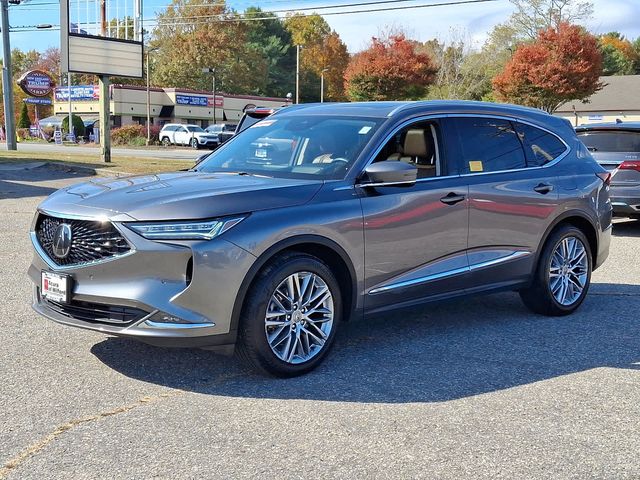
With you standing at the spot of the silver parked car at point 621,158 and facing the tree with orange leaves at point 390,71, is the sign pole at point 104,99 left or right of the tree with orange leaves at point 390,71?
left

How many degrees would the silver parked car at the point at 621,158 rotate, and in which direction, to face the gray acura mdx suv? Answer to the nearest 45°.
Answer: approximately 180°

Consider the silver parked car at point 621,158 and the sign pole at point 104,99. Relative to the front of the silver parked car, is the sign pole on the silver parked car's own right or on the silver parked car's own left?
on the silver parked car's own left

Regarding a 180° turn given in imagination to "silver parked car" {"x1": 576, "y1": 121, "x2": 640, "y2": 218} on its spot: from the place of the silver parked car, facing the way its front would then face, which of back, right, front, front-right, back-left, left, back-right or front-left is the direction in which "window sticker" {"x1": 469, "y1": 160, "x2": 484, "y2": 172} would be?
front

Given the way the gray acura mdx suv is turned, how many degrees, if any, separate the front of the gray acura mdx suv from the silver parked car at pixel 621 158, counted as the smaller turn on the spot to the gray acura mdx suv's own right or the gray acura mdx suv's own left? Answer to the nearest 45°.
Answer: approximately 180°

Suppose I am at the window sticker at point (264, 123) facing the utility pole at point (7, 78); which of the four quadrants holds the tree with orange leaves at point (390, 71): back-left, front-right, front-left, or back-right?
front-right

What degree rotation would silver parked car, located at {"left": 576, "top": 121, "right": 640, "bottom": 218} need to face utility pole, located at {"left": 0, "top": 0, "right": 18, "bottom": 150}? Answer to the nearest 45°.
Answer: approximately 45° to its left

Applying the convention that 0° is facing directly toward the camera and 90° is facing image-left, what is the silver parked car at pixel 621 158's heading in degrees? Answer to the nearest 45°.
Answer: approximately 180°

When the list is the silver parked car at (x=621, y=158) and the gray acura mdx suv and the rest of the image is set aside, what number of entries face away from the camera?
1

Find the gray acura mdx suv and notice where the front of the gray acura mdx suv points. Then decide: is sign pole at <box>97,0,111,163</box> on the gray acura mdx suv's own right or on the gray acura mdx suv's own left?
on the gray acura mdx suv's own right

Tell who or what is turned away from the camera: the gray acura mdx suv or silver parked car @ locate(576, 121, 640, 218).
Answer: the silver parked car

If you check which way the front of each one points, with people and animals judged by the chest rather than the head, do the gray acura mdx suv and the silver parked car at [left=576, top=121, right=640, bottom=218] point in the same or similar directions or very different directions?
very different directions

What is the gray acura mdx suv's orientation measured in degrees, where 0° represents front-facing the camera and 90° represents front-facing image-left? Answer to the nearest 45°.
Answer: approximately 45°

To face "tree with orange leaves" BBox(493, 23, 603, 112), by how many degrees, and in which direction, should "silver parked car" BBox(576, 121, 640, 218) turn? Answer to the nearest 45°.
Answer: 0° — it already faces it

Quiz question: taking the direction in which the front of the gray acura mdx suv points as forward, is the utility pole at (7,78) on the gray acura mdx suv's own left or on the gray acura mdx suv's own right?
on the gray acura mdx suv's own right

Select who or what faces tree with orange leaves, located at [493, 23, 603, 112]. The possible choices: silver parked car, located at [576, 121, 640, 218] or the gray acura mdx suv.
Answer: the silver parked car
